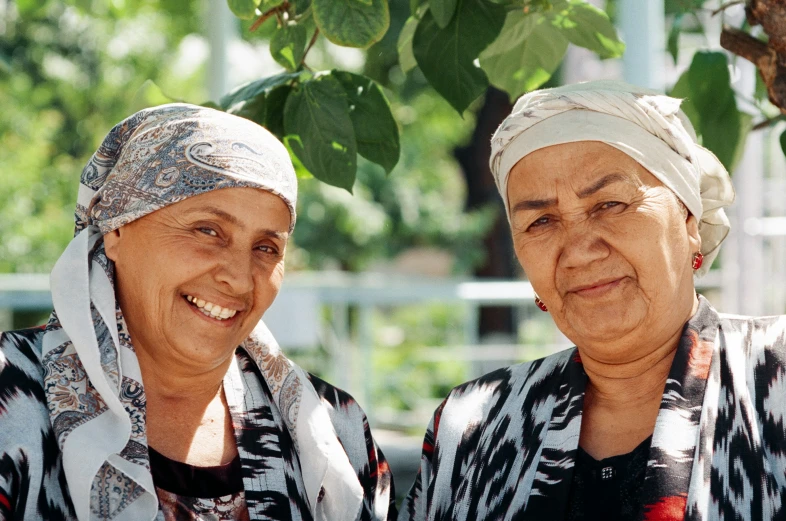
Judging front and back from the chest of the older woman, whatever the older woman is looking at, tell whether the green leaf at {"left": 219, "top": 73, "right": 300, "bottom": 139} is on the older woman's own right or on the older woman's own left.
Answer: on the older woman's own right

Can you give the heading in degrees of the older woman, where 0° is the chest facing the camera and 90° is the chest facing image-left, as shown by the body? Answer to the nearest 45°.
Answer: approximately 0°

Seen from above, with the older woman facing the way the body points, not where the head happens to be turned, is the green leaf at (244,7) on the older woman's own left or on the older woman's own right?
on the older woman's own right

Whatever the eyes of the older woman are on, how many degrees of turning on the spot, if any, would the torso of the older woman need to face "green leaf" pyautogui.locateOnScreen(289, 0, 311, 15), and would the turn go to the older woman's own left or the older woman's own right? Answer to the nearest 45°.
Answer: approximately 90° to the older woman's own right

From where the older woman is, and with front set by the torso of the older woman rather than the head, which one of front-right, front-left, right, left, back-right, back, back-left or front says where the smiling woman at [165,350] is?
right

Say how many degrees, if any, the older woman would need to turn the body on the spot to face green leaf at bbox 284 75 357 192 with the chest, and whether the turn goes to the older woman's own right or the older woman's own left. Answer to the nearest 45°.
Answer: approximately 90° to the older woman's own right

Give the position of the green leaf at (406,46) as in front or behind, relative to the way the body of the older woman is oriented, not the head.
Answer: behind

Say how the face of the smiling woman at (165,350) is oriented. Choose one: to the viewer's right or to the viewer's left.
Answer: to the viewer's right

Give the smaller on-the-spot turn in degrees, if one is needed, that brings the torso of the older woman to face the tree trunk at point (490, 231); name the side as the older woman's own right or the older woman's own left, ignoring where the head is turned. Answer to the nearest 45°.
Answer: approximately 180°

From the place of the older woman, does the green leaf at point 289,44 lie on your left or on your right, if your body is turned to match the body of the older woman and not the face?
on your right

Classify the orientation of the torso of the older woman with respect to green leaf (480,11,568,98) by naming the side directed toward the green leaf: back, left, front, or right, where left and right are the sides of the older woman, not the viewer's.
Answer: back
